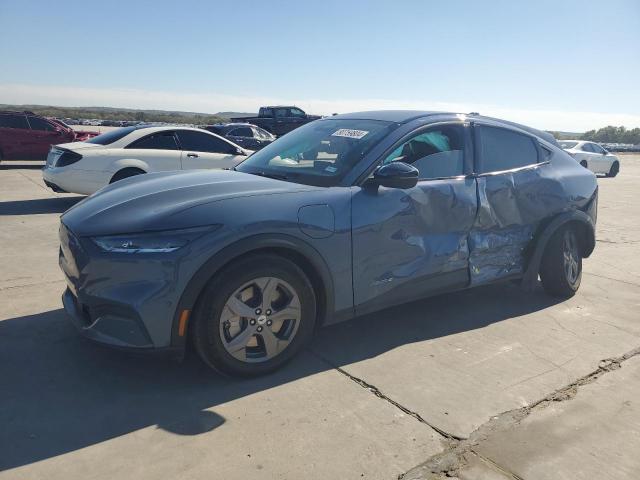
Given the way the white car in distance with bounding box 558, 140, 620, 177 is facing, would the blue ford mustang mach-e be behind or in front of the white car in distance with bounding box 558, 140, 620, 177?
behind

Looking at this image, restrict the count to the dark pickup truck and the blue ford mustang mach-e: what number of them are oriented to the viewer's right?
1

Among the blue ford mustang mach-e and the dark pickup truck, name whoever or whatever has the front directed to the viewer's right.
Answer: the dark pickup truck

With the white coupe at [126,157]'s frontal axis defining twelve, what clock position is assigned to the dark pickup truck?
The dark pickup truck is roughly at 11 o'clock from the white coupe.

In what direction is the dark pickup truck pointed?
to the viewer's right

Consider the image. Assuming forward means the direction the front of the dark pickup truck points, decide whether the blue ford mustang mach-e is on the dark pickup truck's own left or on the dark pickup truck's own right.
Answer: on the dark pickup truck's own right

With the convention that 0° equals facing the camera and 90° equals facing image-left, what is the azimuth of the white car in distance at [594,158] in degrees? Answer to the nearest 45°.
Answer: approximately 225°

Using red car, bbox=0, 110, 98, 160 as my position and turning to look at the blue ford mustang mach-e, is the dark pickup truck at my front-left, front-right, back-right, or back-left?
back-left

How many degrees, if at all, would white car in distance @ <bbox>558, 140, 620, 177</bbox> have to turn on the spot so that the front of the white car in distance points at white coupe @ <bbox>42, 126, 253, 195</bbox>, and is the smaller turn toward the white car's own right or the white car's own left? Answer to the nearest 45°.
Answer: approximately 135° to the white car's own right

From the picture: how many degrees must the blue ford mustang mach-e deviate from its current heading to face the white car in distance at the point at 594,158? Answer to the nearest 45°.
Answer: approximately 180°

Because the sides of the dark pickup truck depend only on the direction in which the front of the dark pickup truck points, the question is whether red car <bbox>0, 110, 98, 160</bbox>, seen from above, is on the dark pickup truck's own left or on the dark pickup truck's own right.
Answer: on the dark pickup truck's own right

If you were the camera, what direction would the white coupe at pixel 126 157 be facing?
facing away from the viewer and to the right of the viewer

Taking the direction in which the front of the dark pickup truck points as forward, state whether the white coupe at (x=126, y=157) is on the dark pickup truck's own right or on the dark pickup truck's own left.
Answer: on the dark pickup truck's own right
